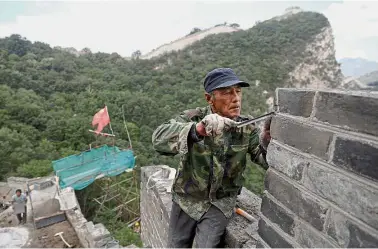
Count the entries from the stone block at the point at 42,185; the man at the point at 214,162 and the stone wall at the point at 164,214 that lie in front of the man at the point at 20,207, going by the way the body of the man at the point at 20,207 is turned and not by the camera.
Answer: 2

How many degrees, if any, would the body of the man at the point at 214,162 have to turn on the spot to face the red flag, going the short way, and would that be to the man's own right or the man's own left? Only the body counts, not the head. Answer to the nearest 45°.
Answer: approximately 180°

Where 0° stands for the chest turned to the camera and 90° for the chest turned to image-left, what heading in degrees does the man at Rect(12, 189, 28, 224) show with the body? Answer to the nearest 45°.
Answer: approximately 0°

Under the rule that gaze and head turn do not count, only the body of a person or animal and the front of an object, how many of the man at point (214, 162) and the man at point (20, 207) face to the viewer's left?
0

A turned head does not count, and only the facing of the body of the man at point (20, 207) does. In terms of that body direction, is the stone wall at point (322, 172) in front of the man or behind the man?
in front

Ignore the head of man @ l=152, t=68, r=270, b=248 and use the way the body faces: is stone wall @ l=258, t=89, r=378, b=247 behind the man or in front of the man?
in front

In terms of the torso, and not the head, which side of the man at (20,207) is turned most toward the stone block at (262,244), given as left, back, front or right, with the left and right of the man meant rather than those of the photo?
front

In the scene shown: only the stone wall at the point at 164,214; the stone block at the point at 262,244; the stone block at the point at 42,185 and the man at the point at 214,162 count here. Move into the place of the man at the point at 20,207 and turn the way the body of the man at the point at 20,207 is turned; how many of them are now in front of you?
3

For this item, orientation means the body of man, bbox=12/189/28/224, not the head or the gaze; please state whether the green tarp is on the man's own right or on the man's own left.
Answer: on the man's own left

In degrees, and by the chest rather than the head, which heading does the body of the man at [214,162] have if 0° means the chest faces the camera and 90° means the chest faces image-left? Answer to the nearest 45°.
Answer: approximately 315°

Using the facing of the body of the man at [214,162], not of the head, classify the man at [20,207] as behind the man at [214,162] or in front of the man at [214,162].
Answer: behind

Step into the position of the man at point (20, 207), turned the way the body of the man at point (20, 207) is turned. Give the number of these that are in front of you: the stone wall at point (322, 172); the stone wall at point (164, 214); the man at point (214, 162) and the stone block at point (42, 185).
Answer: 3
